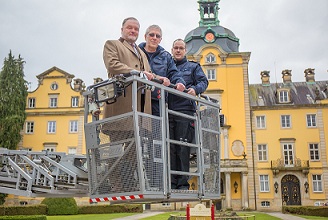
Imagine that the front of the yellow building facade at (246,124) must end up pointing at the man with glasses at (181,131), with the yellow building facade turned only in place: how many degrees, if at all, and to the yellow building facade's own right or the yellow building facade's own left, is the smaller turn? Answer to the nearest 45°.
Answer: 0° — it already faces them

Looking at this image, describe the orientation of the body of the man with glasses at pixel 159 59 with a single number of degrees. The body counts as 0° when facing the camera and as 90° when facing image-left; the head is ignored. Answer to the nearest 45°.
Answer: approximately 0°

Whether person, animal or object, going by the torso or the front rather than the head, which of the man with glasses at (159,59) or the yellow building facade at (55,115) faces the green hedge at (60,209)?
the yellow building facade

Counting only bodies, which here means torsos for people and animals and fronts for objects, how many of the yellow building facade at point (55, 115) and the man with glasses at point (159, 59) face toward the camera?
2

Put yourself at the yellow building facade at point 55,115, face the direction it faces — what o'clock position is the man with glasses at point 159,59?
The man with glasses is roughly at 12 o'clock from the yellow building facade.

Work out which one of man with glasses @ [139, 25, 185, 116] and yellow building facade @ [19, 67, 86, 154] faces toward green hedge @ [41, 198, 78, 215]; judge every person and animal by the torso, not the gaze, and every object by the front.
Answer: the yellow building facade

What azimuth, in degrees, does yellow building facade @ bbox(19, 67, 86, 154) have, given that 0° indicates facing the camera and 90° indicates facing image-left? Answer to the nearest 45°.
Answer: approximately 0°

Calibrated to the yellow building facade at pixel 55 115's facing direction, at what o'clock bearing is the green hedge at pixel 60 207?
The green hedge is roughly at 12 o'clock from the yellow building facade.

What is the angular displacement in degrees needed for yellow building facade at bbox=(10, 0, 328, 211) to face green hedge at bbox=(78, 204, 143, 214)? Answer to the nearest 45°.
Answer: approximately 45° to its right

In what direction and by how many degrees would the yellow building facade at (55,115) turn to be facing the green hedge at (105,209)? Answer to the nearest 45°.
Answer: approximately 45° to its left

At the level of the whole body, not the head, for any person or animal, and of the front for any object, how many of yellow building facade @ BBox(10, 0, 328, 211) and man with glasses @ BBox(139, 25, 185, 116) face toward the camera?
2
